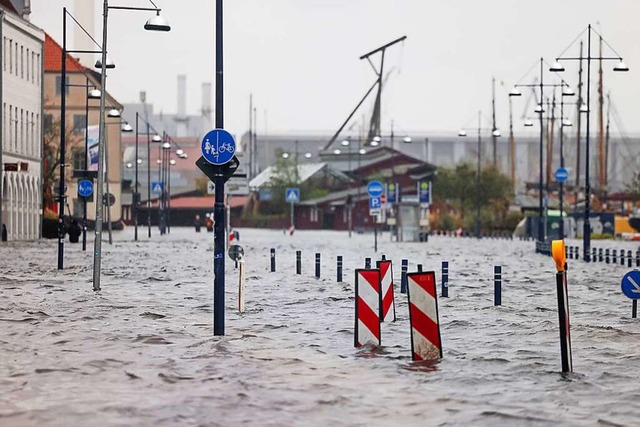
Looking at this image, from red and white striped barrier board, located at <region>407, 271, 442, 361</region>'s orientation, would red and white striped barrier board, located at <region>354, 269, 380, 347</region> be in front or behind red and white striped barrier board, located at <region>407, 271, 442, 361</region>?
behind

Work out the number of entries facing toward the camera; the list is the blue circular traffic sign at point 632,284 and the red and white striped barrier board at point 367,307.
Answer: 2

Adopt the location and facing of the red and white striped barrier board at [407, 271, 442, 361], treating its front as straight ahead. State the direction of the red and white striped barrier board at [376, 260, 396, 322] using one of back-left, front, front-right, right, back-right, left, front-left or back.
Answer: back

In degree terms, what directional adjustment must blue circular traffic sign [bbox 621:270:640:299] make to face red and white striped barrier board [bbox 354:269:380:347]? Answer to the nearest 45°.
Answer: approximately 45° to its right

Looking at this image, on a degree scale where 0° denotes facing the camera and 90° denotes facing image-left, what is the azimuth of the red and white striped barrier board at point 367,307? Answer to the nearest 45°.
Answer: approximately 0°

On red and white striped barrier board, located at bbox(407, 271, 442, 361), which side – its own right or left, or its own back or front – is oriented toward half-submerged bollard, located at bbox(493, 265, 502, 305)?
back
